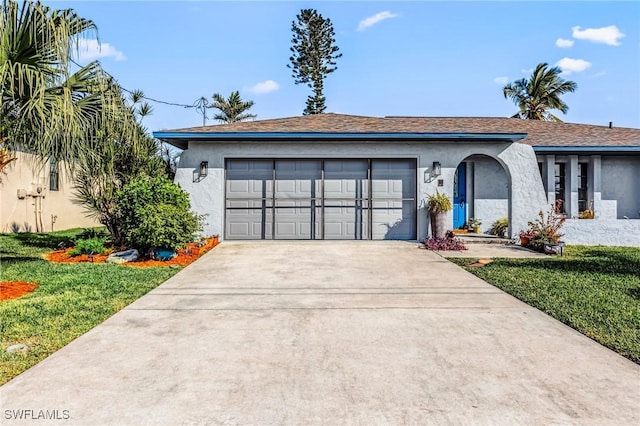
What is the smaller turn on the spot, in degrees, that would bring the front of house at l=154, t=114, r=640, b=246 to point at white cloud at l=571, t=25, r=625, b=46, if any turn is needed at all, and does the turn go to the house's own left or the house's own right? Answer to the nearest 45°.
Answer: approximately 135° to the house's own left

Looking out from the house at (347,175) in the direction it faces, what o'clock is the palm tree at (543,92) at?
The palm tree is roughly at 7 o'clock from the house.

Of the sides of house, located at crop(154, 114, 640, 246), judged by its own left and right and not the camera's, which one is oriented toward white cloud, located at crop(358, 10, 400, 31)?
back

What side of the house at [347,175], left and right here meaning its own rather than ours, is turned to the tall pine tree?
back

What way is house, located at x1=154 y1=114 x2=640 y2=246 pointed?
toward the camera

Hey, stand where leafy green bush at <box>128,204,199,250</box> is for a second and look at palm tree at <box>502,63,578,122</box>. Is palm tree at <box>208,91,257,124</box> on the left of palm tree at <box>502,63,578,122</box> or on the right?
left

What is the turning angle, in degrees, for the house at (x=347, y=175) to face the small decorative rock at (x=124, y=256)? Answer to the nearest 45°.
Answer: approximately 45° to its right

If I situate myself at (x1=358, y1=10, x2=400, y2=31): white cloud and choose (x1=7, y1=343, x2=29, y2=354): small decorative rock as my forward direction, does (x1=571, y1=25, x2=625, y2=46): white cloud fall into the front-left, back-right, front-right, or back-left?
back-left

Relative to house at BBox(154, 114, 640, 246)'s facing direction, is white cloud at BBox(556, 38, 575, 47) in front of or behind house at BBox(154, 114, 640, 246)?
behind

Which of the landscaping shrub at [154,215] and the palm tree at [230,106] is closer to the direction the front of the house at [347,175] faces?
the landscaping shrub

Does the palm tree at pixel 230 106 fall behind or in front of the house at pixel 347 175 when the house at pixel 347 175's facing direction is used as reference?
behind
